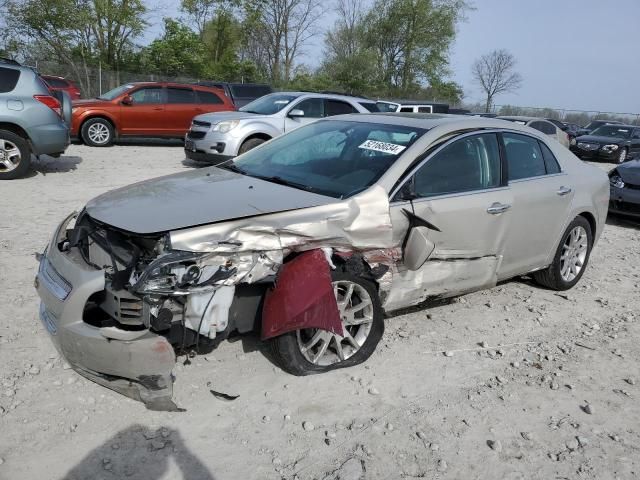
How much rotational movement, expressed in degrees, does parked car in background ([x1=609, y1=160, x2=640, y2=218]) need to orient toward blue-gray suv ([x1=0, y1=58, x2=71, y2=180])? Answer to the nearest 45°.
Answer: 0° — it already faces it

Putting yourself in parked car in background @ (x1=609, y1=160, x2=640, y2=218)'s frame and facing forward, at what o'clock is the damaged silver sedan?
The damaged silver sedan is roughly at 11 o'clock from the parked car in background.

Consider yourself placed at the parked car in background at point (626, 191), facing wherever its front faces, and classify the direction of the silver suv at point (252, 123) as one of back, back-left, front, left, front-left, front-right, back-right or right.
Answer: front-right

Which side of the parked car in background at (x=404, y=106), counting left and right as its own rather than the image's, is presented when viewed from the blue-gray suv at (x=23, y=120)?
front

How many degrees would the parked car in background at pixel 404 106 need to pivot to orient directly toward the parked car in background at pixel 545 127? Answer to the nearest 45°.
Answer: approximately 180°

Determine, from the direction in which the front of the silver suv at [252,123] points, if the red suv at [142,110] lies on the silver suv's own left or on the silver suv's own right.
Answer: on the silver suv's own right

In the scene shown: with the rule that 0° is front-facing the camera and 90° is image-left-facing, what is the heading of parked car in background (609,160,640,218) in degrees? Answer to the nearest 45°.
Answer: approximately 45°
